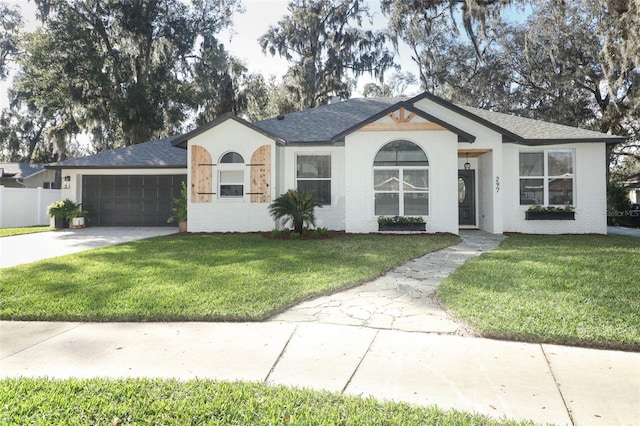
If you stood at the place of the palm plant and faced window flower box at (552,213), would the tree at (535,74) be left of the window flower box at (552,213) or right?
left

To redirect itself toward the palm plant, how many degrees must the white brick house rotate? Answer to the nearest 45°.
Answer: approximately 45° to its right

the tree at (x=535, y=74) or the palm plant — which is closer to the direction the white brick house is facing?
the palm plant

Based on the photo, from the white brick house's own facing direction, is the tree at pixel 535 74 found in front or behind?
behind

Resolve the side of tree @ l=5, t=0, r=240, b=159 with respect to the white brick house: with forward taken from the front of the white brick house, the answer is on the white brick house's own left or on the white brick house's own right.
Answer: on the white brick house's own right

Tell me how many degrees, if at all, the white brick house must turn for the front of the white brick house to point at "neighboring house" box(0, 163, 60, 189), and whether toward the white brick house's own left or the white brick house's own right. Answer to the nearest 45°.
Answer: approximately 135° to the white brick house's own right

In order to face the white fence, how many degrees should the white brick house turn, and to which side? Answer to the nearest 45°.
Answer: approximately 90° to its right

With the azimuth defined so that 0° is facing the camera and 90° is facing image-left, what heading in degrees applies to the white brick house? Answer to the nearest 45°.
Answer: approximately 0°

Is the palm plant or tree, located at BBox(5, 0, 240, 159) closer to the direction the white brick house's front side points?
the palm plant
